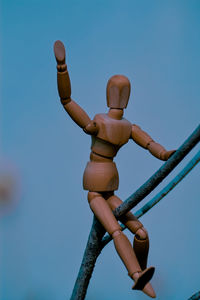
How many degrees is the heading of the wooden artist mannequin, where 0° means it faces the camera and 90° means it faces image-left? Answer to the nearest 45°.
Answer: approximately 315°
